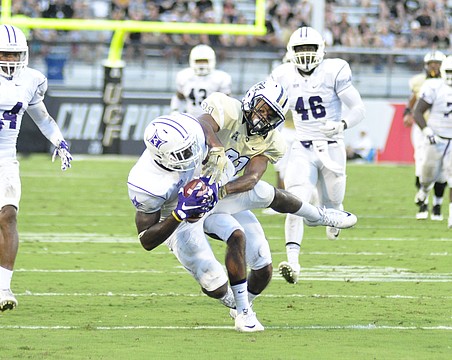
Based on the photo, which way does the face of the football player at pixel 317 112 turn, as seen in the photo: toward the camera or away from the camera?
toward the camera

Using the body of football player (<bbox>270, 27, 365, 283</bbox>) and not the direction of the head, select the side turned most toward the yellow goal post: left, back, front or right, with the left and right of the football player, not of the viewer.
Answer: back

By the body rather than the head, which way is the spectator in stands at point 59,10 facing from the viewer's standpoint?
toward the camera

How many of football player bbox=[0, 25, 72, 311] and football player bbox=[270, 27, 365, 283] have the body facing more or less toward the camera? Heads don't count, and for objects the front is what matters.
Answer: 2

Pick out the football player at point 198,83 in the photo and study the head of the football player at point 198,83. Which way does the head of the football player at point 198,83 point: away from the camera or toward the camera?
toward the camera

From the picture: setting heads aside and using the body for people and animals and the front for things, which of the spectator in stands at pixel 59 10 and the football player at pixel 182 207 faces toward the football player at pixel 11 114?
the spectator in stands

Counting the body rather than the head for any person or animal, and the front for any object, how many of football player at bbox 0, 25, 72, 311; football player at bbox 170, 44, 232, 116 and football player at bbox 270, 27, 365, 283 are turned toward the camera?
3

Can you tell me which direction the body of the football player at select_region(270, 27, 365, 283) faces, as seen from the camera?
toward the camera

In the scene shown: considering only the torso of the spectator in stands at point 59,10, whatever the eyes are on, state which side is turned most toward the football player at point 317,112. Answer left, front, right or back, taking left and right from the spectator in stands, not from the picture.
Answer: front

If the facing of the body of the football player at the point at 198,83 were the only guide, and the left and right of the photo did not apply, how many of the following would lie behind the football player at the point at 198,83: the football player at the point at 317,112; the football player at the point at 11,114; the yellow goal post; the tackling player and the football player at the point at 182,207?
1

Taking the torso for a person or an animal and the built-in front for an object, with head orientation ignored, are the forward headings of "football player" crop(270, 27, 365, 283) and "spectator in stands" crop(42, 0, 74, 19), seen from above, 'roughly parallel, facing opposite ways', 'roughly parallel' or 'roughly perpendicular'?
roughly parallel

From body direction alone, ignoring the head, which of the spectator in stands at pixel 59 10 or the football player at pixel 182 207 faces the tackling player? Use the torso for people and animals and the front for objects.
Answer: the spectator in stands

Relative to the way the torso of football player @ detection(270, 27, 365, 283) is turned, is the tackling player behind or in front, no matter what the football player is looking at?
in front
